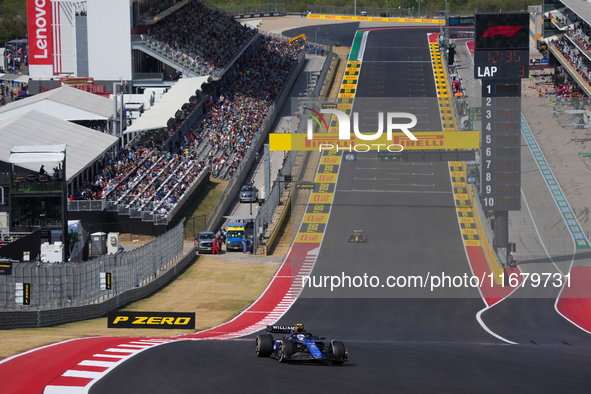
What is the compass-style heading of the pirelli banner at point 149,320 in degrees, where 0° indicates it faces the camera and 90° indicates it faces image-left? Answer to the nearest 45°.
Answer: approximately 0°

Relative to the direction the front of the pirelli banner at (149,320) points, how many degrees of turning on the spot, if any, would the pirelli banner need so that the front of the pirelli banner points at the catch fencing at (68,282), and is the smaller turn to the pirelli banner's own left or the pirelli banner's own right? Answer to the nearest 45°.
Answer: approximately 135° to the pirelli banner's own right

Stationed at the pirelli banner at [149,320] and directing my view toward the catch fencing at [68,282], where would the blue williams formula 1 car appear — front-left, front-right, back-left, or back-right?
back-left

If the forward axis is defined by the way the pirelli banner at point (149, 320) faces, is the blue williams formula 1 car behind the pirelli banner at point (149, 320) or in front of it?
in front

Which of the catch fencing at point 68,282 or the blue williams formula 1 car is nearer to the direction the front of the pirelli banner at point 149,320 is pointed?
the blue williams formula 1 car
